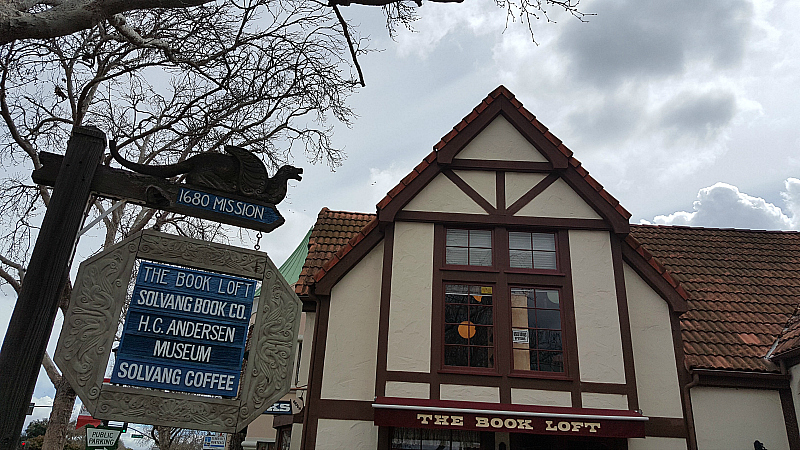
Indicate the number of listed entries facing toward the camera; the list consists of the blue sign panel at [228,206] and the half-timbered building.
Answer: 2

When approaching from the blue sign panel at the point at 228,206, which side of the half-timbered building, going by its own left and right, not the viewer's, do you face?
front

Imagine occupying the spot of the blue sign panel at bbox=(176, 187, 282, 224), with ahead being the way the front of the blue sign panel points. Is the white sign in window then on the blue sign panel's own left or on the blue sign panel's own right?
on the blue sign panel's own left

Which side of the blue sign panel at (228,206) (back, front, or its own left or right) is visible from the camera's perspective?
front

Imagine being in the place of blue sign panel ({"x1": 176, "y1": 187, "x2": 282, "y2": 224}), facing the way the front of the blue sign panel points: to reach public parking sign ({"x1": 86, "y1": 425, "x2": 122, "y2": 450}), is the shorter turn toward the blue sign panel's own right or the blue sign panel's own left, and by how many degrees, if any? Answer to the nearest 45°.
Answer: approximately 180°

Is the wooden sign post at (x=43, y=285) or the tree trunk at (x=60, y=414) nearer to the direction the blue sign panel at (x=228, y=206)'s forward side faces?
the wooden sign post

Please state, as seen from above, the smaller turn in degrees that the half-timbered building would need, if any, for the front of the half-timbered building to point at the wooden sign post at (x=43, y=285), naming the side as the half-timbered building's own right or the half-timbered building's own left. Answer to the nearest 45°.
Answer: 0° — it already faces it

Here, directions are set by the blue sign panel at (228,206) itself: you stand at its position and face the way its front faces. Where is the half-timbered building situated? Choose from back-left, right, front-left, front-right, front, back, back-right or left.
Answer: back-left

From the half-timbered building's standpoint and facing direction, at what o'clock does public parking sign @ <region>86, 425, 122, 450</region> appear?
The public parking sign is roughly at 3 o'clock from the half-timbered building.

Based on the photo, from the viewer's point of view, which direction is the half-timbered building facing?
toward the camera
